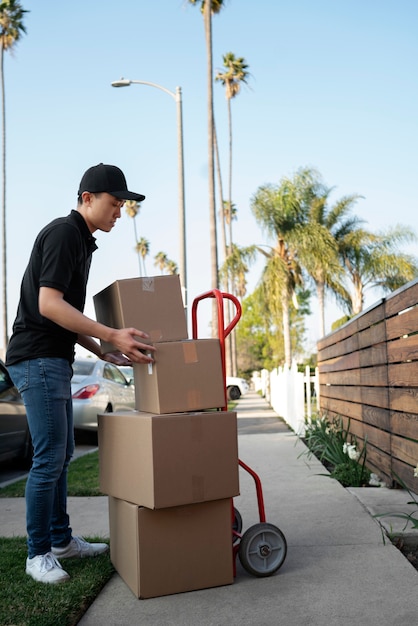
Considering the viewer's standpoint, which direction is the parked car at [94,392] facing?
facing away from the viewer and to the right of the viewer

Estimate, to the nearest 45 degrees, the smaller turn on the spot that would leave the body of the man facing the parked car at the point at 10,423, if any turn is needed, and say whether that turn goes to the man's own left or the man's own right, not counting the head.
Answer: approximately 90° to the man's own left

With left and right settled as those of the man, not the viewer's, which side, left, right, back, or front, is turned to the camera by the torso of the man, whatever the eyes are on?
right

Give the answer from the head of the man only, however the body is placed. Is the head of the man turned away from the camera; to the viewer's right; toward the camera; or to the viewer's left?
to the viewer's right

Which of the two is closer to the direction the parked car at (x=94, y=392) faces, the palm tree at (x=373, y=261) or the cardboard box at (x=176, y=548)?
the palm tree

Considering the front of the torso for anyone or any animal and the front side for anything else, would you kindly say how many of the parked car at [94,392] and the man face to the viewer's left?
0

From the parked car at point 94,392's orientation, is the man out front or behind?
behind

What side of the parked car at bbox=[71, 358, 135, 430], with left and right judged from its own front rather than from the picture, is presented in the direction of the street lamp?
front

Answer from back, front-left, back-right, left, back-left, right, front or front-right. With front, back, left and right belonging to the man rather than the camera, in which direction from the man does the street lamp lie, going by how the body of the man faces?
left

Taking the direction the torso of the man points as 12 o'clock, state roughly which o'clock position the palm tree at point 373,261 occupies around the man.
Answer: The palm tree is roughly at 10 o'clock from the man.
